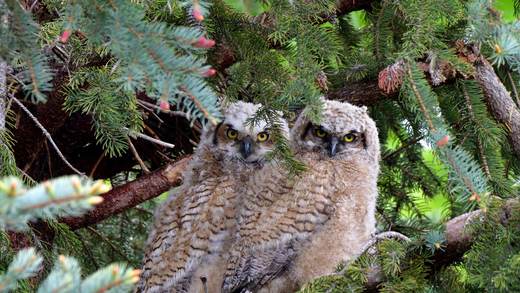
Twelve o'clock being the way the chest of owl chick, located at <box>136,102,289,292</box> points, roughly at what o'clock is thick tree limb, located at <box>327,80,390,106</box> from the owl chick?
The thick tree limb is roughly at 10 o'clock from the owl chick.

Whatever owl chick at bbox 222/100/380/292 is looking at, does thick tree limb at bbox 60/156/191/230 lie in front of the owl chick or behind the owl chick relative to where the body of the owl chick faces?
behind

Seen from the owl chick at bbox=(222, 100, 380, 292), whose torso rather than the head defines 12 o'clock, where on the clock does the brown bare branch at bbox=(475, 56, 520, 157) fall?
The brown bare branch is roughly at 10 o'clock from the owl chick.

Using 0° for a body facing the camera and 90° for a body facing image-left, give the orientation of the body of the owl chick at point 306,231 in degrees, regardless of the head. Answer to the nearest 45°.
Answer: approximately 315°

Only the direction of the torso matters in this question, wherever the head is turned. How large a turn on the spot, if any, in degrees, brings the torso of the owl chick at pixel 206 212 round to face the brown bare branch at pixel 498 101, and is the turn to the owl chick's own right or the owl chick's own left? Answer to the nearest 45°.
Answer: approximately 45° to the owl chick's own left

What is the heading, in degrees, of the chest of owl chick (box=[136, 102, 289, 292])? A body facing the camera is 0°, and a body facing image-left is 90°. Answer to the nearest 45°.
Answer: approximately 315°
